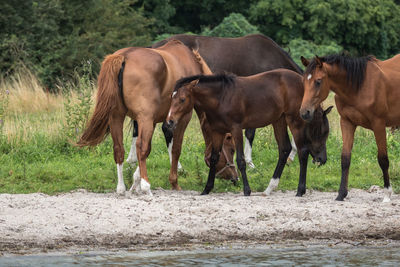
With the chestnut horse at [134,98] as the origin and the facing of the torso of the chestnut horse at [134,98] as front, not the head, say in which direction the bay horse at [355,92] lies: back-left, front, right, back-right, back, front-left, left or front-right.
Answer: front-right

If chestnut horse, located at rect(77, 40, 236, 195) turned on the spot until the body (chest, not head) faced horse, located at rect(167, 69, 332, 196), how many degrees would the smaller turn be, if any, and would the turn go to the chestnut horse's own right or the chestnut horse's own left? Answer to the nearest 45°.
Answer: approximately 45° to the chestnut horse's own right

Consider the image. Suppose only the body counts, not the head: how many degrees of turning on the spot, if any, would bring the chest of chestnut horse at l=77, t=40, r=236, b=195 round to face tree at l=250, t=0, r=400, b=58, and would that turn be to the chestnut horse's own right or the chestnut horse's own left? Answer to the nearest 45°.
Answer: approximately 45° to the chestnut horse's own left

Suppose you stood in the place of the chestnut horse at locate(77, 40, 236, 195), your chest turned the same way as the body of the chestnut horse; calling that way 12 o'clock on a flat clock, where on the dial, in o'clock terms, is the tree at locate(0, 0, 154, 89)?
The tree is roughly at 10 o'clock from the chestnut horse.

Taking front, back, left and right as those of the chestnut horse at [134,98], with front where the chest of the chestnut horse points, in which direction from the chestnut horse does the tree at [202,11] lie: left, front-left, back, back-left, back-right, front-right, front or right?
front-left

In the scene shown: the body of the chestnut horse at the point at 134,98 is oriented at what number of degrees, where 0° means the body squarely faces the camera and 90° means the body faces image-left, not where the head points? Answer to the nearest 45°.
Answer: approximately 225°
